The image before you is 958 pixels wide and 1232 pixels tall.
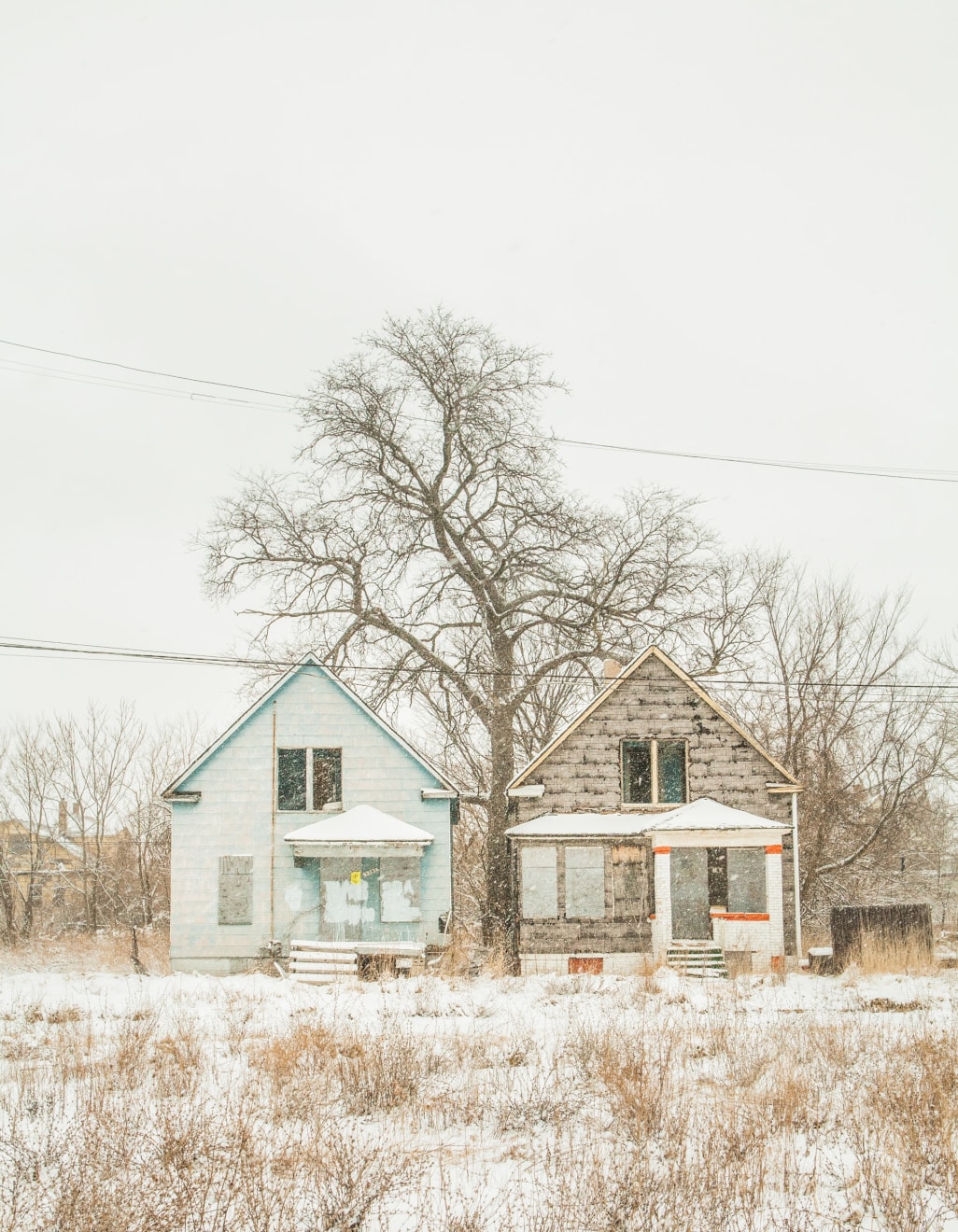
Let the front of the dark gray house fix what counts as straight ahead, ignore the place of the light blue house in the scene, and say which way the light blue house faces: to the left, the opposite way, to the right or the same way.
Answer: the same way

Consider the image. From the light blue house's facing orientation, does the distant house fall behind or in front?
behind

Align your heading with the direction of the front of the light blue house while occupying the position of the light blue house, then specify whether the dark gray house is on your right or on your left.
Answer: on your left

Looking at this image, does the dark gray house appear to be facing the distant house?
no

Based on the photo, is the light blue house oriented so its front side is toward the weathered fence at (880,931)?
no

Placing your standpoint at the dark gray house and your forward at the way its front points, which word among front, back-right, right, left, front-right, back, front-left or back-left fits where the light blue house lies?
right

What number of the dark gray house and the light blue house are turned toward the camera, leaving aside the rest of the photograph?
2

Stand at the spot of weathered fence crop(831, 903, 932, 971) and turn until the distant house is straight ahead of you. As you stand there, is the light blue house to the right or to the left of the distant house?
left

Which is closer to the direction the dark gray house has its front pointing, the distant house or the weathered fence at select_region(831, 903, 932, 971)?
the weathered fence

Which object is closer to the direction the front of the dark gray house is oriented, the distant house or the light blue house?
the light blue house

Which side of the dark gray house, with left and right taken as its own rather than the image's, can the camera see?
front

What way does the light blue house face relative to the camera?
toward the camera
